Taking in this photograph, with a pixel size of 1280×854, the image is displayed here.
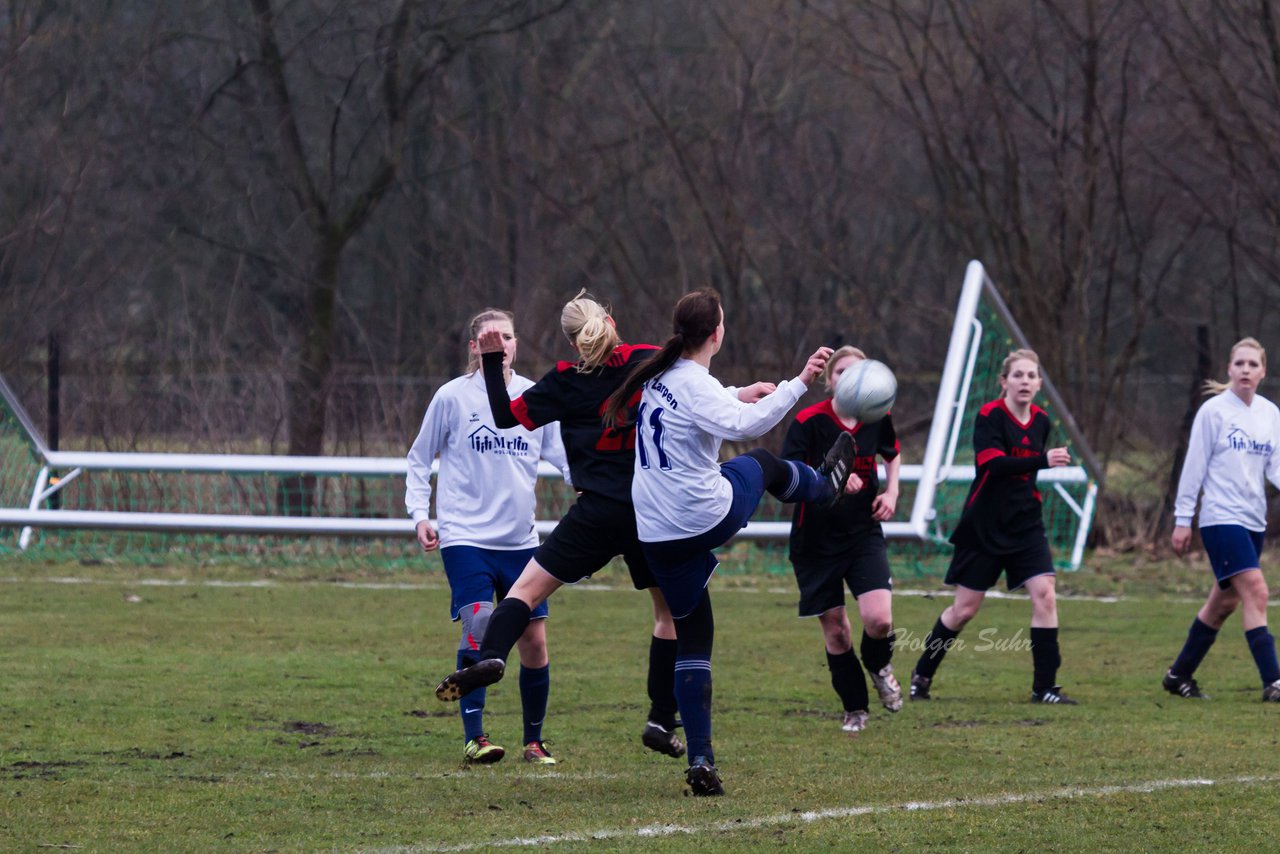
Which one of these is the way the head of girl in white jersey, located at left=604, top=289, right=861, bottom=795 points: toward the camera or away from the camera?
away from the camera

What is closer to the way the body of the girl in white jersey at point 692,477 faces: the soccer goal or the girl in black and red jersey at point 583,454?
the soccer goal

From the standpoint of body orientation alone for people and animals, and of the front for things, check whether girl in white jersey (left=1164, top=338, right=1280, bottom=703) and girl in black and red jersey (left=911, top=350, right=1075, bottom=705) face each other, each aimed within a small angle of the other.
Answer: no

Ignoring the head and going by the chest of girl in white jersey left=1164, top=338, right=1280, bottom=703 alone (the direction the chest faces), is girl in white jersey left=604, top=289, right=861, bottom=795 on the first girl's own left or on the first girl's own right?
on the first girl's own right

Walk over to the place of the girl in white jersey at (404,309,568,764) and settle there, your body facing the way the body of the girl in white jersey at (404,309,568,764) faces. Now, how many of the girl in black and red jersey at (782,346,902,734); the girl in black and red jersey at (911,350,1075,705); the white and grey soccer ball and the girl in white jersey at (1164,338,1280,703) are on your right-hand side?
0

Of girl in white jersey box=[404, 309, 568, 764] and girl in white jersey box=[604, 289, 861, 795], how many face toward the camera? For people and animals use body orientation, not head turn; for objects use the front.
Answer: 1

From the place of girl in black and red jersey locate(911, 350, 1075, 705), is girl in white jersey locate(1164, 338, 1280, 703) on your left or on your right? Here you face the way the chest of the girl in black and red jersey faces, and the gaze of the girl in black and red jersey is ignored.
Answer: on your left

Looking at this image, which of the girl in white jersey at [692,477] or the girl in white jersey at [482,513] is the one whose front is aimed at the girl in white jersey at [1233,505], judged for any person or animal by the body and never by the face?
the girl in white jersey at [692,477]

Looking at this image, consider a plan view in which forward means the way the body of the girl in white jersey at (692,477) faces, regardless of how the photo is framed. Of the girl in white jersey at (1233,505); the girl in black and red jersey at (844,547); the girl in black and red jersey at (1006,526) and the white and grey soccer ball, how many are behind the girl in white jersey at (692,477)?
0

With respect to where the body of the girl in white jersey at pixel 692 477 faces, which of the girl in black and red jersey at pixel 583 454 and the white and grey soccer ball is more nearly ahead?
the white and grey soccer ball

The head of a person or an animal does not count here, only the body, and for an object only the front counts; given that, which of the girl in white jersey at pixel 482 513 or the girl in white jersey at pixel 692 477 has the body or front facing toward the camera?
the girl in white jersey at pixel 482 513

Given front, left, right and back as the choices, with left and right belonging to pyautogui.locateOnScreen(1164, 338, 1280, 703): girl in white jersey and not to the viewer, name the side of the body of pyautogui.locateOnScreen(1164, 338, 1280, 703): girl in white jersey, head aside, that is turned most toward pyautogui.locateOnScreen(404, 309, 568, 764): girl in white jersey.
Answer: right

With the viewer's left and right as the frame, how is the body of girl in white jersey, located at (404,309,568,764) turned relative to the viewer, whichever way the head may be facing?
facing the viewer

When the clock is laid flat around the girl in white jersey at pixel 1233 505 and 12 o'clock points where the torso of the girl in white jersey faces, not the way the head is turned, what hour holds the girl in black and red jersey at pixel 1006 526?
The girl in black and red jersey is roughly at 4 o'clock from the girl in white jersey.

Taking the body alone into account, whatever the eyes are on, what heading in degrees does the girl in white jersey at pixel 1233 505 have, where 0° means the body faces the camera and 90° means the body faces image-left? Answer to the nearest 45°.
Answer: approximately 315°

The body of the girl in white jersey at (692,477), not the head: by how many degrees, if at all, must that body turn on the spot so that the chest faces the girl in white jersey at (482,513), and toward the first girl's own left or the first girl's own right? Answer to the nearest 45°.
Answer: approximately 90° to the first girl's own left

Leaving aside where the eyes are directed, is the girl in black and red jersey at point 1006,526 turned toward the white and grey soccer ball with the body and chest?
no

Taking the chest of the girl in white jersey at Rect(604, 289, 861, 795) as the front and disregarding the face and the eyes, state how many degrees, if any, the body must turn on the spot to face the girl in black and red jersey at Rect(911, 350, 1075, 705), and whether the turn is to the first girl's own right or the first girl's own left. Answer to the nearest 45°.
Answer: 0° — they already face them

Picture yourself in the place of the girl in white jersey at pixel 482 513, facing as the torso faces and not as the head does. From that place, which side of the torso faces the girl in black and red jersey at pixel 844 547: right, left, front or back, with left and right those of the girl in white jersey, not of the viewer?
left

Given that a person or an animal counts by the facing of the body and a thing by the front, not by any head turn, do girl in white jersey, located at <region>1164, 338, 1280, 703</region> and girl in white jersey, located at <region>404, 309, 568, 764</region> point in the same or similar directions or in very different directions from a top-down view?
same or similar directions
